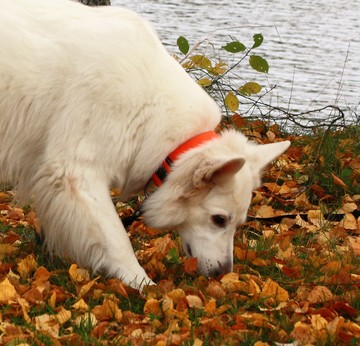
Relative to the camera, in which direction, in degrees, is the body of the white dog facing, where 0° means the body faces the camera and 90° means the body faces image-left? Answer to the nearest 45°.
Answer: approximately 270°

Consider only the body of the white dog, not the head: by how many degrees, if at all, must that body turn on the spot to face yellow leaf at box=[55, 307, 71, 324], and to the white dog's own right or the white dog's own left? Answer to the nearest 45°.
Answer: approximately 90° to the white dog's own right

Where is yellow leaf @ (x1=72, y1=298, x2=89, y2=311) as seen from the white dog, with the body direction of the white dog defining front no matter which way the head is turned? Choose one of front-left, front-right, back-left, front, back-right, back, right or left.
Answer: right

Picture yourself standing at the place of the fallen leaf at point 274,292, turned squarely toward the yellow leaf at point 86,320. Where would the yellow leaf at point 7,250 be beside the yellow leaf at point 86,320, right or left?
right

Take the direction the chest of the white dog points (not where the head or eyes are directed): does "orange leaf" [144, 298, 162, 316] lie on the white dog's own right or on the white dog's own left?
on the white dog's own right

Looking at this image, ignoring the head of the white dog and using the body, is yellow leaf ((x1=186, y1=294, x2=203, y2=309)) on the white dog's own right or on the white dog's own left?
on the white dog's own right

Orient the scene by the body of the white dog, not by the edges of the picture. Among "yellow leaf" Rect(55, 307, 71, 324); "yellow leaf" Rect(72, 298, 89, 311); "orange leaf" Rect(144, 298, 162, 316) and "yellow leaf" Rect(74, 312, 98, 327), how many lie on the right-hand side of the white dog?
4

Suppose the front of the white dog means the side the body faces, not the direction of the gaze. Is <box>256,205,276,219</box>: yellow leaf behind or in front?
in front
